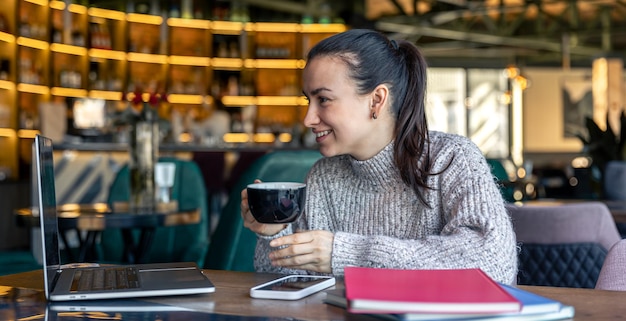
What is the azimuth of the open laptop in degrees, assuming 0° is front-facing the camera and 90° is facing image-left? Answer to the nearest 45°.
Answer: approximately 270°

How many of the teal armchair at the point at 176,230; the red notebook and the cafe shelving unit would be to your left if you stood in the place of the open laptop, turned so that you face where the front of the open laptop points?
2

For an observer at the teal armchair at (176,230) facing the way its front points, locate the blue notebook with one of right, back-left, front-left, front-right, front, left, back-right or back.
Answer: front-left

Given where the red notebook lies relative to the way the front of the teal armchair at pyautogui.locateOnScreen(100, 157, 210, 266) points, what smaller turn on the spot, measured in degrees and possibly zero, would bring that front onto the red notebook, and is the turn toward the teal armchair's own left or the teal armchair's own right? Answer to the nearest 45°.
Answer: approximately 45° to the teal armchair's own left

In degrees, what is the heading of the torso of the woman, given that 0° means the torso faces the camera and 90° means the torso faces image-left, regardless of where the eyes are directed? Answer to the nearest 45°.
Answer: approximately 45°

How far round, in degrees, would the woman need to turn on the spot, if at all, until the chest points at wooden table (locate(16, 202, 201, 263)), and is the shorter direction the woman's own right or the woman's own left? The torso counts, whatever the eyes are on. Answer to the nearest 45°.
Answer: approximately 90° to the woman's own right

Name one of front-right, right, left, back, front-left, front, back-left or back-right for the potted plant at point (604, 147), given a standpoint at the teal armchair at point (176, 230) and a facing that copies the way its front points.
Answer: back-left
